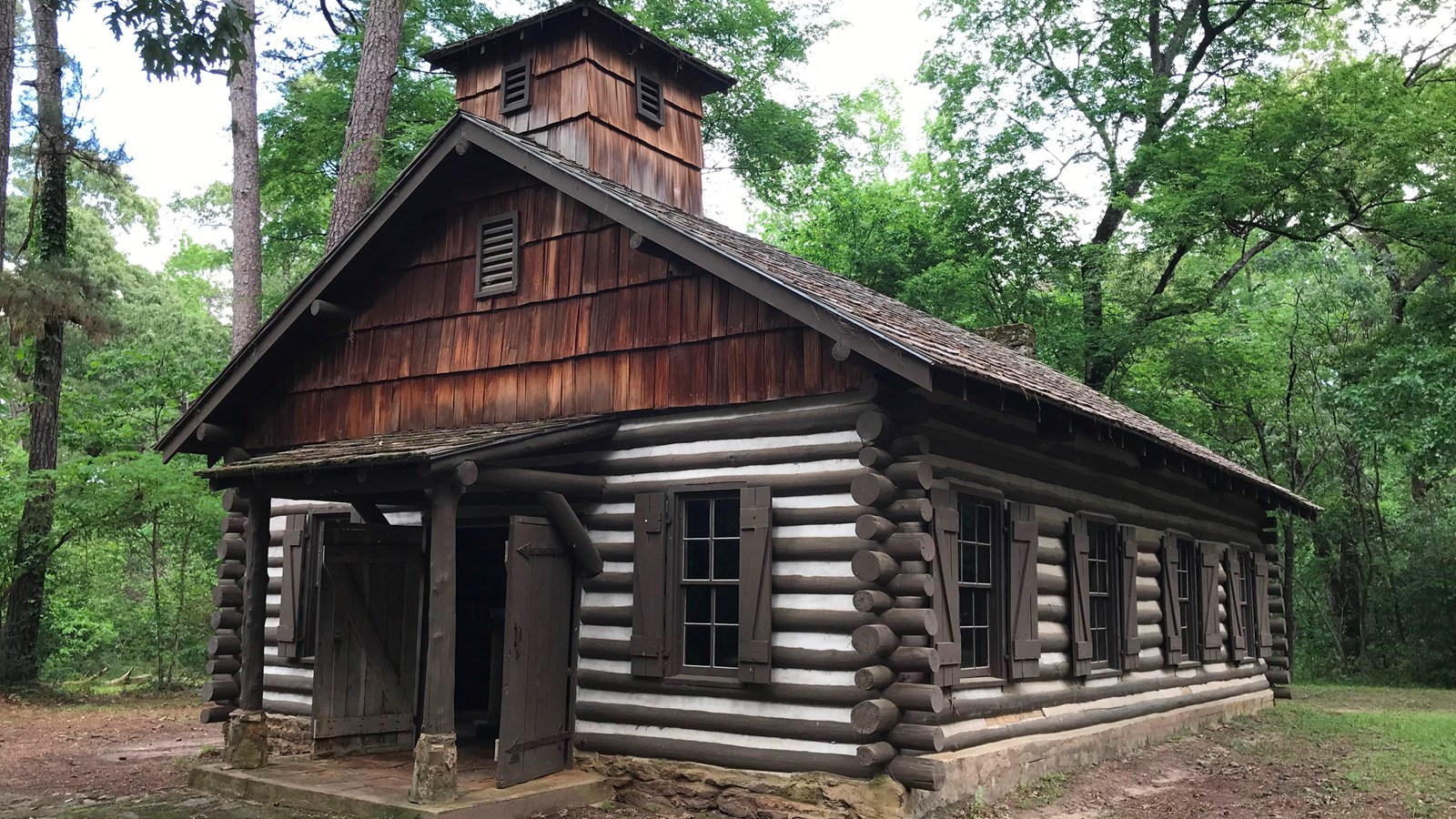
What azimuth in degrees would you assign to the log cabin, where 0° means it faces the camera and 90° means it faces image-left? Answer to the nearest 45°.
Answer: approximately 45°
